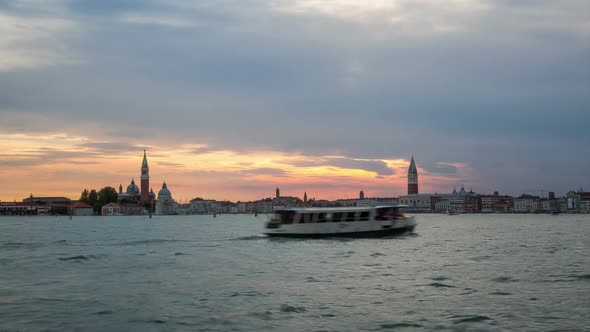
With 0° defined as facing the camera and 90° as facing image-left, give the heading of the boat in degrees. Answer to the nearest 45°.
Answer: approximately 270°
